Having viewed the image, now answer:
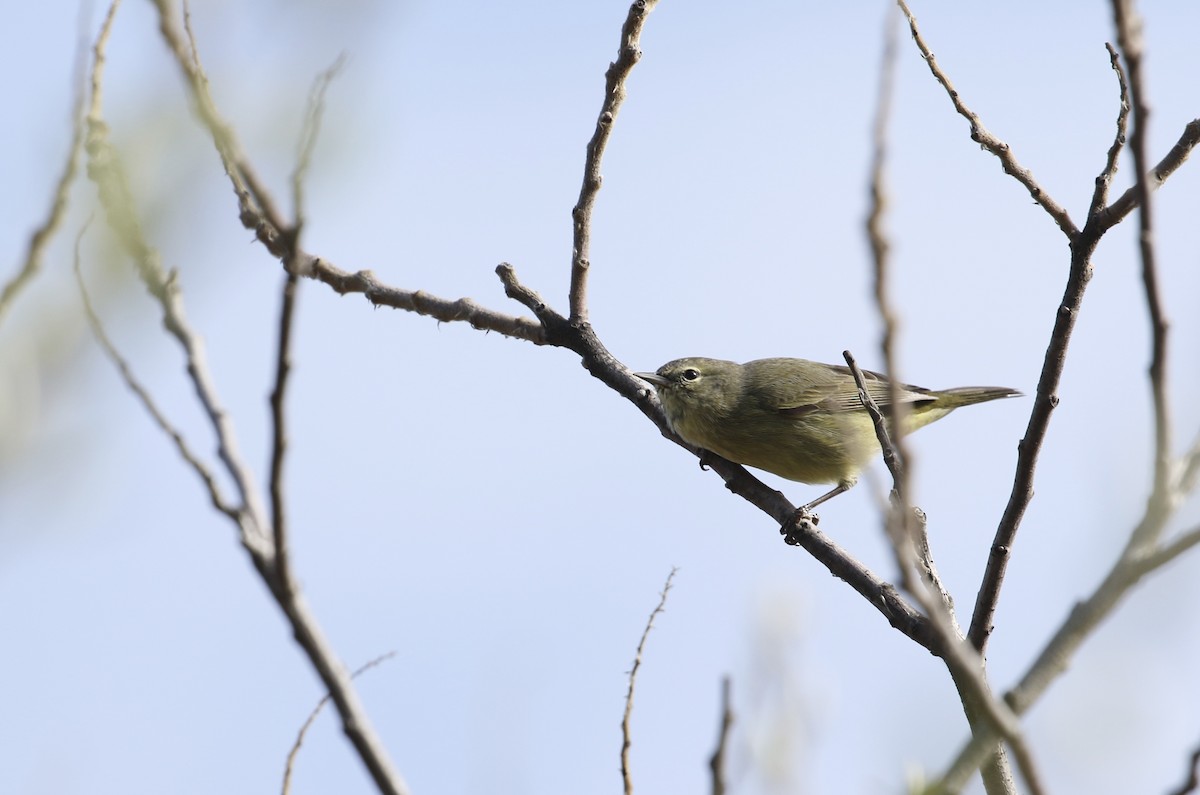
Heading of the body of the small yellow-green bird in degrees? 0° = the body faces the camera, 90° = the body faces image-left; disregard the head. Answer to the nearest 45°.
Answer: approximately 90°

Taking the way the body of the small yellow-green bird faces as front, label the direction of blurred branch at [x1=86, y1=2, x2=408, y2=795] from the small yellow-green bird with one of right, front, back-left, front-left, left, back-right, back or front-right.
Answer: front

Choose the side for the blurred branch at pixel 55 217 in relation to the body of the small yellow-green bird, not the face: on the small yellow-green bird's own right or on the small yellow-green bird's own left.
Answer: on the small yellow-green bird's own left

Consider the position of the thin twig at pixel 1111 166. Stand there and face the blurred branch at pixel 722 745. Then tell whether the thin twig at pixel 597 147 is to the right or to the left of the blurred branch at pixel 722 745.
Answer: right

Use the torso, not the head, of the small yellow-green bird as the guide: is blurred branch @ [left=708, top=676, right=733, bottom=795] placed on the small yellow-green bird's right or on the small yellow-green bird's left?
on the small yellow-green bird's left
